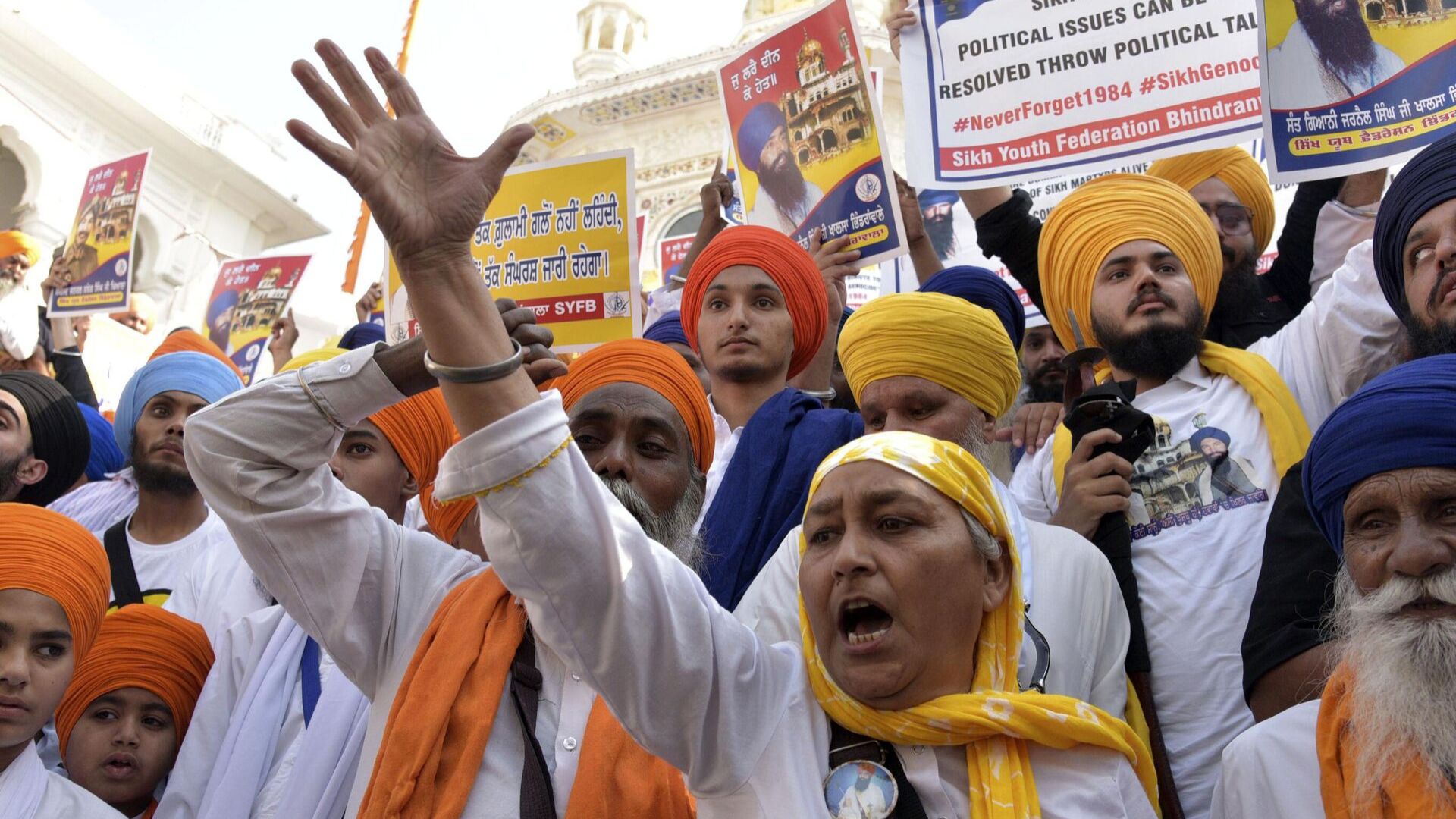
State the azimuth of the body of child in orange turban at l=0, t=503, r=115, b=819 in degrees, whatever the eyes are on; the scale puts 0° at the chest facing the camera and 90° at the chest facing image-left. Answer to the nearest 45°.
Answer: approximately 45°

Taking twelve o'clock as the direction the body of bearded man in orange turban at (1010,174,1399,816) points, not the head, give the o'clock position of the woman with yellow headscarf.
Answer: The woman with yellow headscarf is roughly at 1 o'clock from the bearded man in orange turban.

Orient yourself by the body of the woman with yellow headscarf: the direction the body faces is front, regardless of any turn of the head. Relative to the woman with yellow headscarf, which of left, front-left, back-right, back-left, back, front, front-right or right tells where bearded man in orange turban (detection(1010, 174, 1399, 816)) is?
back

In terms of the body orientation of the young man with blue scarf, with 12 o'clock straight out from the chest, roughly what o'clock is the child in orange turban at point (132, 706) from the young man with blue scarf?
The child in orange turban is roughly at 1 o'clock from the young man with blue scarf.

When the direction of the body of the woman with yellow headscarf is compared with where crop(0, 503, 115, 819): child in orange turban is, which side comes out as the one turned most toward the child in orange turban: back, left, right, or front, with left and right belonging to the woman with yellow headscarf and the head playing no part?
right

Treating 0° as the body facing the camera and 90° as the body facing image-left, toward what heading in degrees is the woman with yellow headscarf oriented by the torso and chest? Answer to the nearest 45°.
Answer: approximately 45°

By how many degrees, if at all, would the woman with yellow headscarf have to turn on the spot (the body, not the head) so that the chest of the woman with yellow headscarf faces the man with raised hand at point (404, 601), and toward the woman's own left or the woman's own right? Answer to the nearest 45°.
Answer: approximately 45° to the woman's own right

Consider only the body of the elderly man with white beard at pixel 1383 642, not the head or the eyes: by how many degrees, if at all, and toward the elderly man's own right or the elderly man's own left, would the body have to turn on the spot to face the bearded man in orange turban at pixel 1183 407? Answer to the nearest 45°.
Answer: approximately 180°

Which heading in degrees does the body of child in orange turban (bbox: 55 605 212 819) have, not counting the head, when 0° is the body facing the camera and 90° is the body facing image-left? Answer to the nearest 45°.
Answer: approximately 0°

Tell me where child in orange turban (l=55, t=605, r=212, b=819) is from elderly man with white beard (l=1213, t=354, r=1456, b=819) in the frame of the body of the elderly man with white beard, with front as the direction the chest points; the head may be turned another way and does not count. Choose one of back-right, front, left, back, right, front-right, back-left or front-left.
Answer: right

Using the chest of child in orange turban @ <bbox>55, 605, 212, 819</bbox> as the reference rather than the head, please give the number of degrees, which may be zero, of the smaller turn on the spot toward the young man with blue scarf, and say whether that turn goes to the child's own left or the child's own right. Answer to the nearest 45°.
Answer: approximately 90° to the child's own left

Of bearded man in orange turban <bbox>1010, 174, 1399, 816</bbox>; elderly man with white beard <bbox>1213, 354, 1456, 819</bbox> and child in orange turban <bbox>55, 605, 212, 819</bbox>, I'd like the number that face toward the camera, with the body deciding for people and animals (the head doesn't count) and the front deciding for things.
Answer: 3
